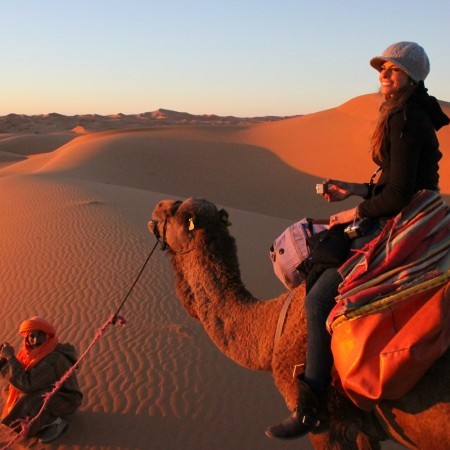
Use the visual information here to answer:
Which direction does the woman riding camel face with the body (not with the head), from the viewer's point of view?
to the viewer's left

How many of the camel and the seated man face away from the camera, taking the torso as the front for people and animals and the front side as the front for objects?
0

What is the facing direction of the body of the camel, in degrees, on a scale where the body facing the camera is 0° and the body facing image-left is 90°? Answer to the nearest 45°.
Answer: approximately 90°

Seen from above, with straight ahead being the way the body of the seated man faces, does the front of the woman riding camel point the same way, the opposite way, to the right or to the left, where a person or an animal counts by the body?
to the right

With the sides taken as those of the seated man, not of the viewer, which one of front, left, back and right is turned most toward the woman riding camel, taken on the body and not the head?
left

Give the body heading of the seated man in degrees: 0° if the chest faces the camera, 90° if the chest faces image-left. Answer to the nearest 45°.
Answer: approximately 45°

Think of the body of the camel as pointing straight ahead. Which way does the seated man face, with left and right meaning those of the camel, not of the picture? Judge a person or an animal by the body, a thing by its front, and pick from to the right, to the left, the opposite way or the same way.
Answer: to the left
